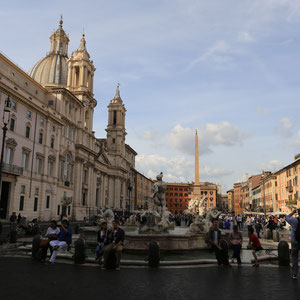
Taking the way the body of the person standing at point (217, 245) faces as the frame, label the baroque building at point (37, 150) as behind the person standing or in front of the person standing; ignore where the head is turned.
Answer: behind

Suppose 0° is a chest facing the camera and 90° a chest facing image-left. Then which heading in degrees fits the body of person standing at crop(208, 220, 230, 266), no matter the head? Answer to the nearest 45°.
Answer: approximately 315°

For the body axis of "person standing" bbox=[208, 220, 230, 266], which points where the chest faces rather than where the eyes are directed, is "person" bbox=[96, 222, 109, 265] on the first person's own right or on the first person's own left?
on the first person's own right

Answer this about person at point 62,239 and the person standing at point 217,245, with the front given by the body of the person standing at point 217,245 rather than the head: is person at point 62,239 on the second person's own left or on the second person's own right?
on the second person's own right

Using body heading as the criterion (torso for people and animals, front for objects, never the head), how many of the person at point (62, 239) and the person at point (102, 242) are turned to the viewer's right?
0

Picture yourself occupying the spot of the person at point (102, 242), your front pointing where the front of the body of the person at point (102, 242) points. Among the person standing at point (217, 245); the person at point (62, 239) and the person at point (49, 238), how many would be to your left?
1

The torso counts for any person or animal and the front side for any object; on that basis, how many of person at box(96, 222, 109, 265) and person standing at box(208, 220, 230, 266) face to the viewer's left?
0

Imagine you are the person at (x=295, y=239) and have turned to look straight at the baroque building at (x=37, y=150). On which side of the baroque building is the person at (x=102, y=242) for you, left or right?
left

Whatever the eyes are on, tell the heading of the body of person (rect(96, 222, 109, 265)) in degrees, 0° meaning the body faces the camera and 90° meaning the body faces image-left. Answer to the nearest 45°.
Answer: approximately 0°

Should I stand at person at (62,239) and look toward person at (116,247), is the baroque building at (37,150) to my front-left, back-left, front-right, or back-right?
back-left
